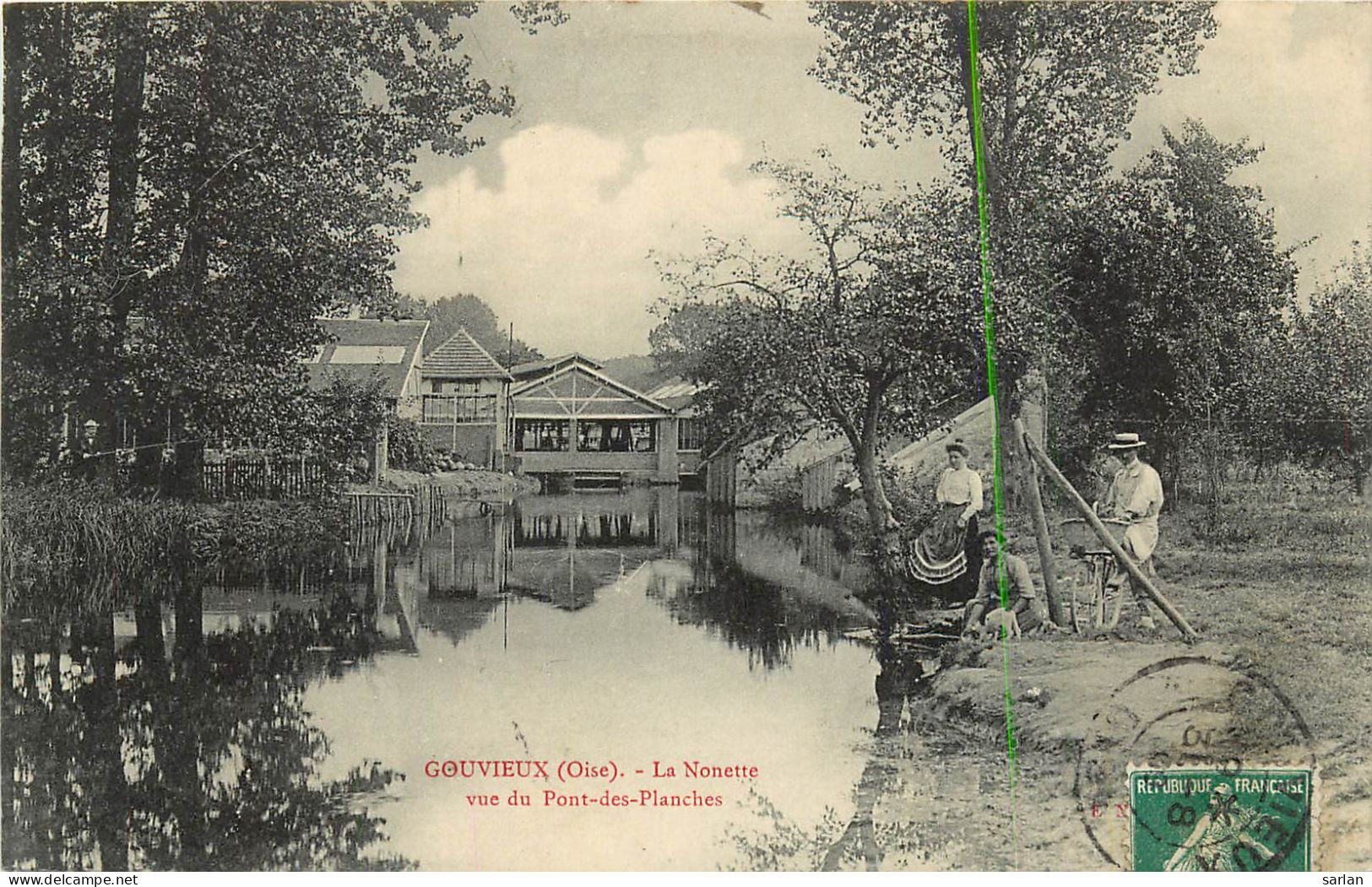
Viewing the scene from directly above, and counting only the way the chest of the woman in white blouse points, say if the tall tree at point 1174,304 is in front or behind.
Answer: behind

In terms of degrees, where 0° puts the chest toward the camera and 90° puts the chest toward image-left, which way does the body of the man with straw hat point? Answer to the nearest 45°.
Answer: approximately 45°

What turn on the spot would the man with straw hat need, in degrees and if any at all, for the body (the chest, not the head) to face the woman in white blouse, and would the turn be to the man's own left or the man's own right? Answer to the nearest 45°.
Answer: approximately 45° to the man's own right
